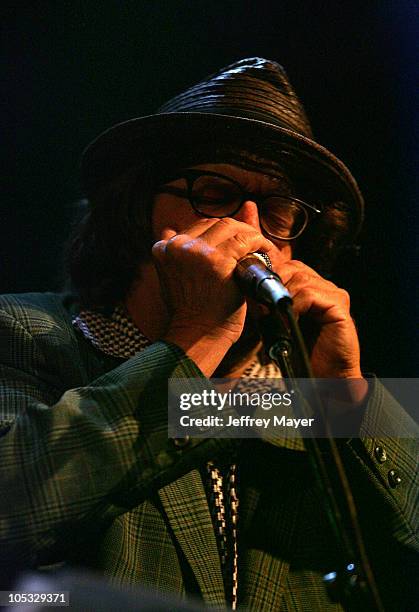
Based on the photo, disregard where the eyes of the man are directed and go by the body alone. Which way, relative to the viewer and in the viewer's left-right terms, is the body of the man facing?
facing the viewer and to the right of the viewer
